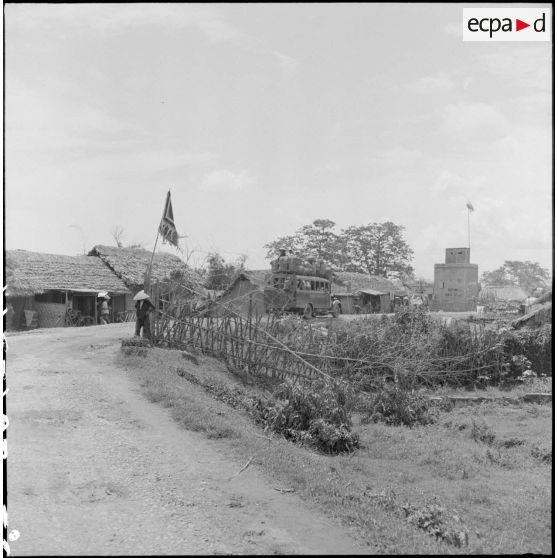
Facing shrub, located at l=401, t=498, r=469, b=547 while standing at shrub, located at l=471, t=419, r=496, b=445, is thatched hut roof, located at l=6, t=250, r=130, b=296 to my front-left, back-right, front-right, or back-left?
back-right

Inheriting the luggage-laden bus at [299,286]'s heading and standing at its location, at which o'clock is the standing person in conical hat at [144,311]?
The standing person in conical hat is roughly at 5 o'clock from the luggage-laden bus.

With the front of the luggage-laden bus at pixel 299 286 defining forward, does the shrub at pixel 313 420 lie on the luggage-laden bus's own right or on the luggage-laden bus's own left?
on the luggage-laden bus's own right
